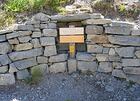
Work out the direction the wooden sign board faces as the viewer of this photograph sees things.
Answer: facing the viewer
